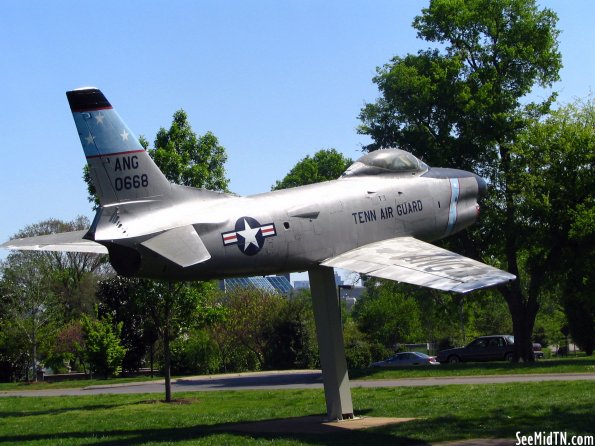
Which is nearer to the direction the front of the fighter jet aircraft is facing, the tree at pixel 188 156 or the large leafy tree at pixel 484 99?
the large leafy tree

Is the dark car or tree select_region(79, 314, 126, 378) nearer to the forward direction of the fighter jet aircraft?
the dark car

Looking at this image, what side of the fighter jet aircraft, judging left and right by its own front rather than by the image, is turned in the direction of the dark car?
front

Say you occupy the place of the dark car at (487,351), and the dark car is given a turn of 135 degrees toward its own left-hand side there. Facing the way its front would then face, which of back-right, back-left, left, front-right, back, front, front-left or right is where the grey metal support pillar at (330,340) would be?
front-right

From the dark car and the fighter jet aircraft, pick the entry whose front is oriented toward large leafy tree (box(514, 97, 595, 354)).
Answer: the fighter jet aircraft

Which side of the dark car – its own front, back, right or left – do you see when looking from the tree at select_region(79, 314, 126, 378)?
front

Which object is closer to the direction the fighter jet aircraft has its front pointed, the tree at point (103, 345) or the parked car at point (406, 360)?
the parked car

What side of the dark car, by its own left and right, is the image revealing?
left

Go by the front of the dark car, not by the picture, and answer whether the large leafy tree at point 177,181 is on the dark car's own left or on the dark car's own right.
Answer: on the dark car's own left

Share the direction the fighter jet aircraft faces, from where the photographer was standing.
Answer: facing away from the viewer and to the right of the viewer

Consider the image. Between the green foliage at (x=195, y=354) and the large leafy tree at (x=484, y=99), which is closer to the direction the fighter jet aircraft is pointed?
the large leafy tree

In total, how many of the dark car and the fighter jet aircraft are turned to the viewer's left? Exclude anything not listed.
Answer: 1

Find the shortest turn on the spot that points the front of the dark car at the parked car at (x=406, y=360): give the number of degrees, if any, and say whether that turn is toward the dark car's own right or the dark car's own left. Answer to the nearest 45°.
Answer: approximately 45° to the dark car's own right
